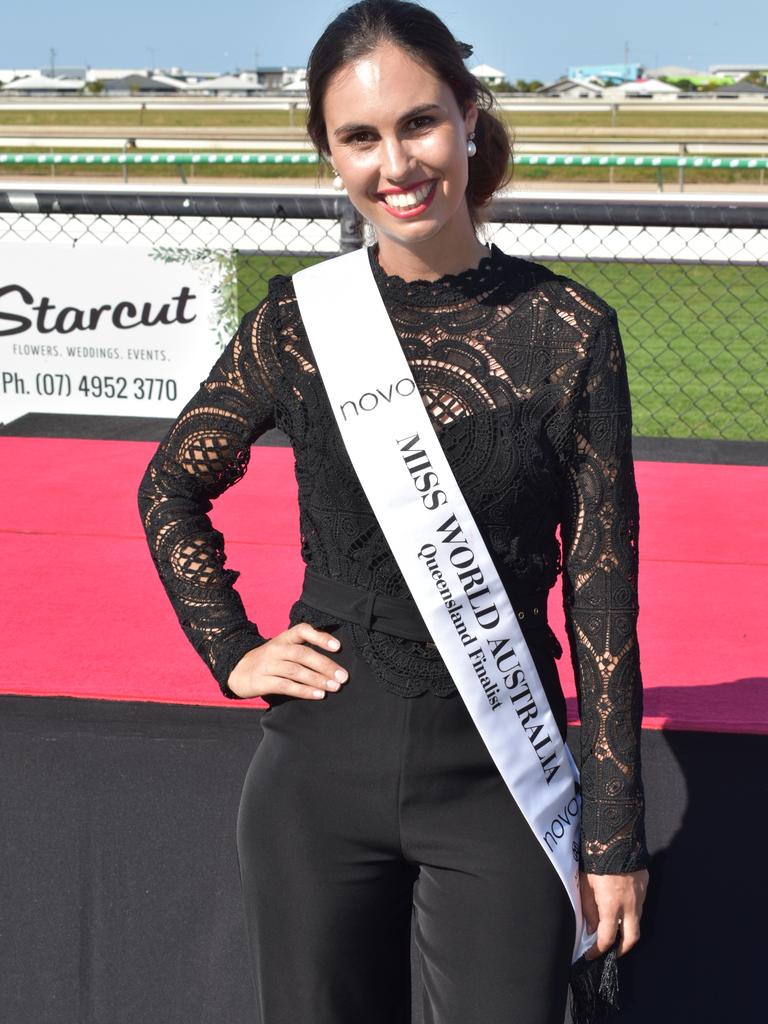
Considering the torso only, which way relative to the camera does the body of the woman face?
toward the camera

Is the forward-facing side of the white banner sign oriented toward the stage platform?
yes

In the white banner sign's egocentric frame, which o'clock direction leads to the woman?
The woman is roughly at 12 o'clock from the white banner sign.

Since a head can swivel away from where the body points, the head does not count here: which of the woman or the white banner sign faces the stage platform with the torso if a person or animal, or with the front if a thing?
the white banner sign

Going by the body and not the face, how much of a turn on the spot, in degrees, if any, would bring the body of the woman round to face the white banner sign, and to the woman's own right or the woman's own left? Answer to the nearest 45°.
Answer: approximately 180°

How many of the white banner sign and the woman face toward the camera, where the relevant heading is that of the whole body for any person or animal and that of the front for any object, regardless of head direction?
2
